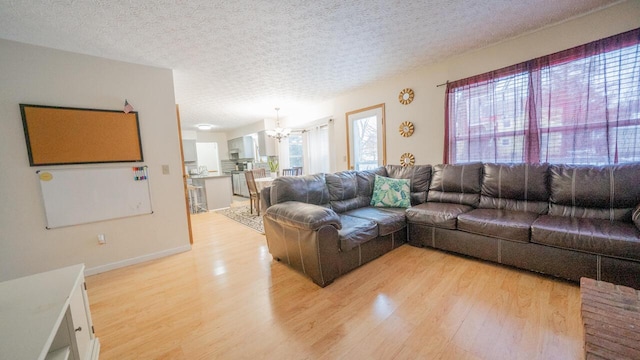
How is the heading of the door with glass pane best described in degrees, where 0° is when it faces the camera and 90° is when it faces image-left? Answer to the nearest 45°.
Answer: approximately 45°

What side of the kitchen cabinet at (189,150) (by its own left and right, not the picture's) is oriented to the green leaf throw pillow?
front

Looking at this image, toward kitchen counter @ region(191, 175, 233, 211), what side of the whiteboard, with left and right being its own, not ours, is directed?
left

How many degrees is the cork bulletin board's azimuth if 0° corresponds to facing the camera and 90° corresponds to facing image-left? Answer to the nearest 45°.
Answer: approximately 315°

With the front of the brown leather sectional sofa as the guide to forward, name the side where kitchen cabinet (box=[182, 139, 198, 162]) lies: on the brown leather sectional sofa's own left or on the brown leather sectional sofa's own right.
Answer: on the brown leather sectional sofa's own right

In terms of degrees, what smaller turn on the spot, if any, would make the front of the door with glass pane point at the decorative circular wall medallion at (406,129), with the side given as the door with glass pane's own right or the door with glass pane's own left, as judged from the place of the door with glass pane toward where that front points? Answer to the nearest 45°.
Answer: approximately 90° to the door with glass pane's own left

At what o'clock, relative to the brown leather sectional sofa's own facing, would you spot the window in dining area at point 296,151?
The window in dining area is roughly at 4 o'clock from the brown leather sectional sofa.

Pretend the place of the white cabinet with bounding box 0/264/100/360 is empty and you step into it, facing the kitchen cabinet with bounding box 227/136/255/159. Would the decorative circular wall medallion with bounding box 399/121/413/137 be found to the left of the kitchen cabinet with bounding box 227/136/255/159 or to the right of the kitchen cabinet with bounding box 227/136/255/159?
right

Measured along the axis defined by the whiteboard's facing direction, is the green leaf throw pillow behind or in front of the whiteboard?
in front

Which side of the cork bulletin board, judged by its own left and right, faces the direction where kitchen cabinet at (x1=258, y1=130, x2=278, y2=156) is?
left

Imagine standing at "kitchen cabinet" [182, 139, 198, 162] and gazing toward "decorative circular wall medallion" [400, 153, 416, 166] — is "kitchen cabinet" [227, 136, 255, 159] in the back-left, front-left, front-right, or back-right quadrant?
front-left

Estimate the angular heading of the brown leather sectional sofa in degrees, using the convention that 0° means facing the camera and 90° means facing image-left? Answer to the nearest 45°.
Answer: approximately 0°
